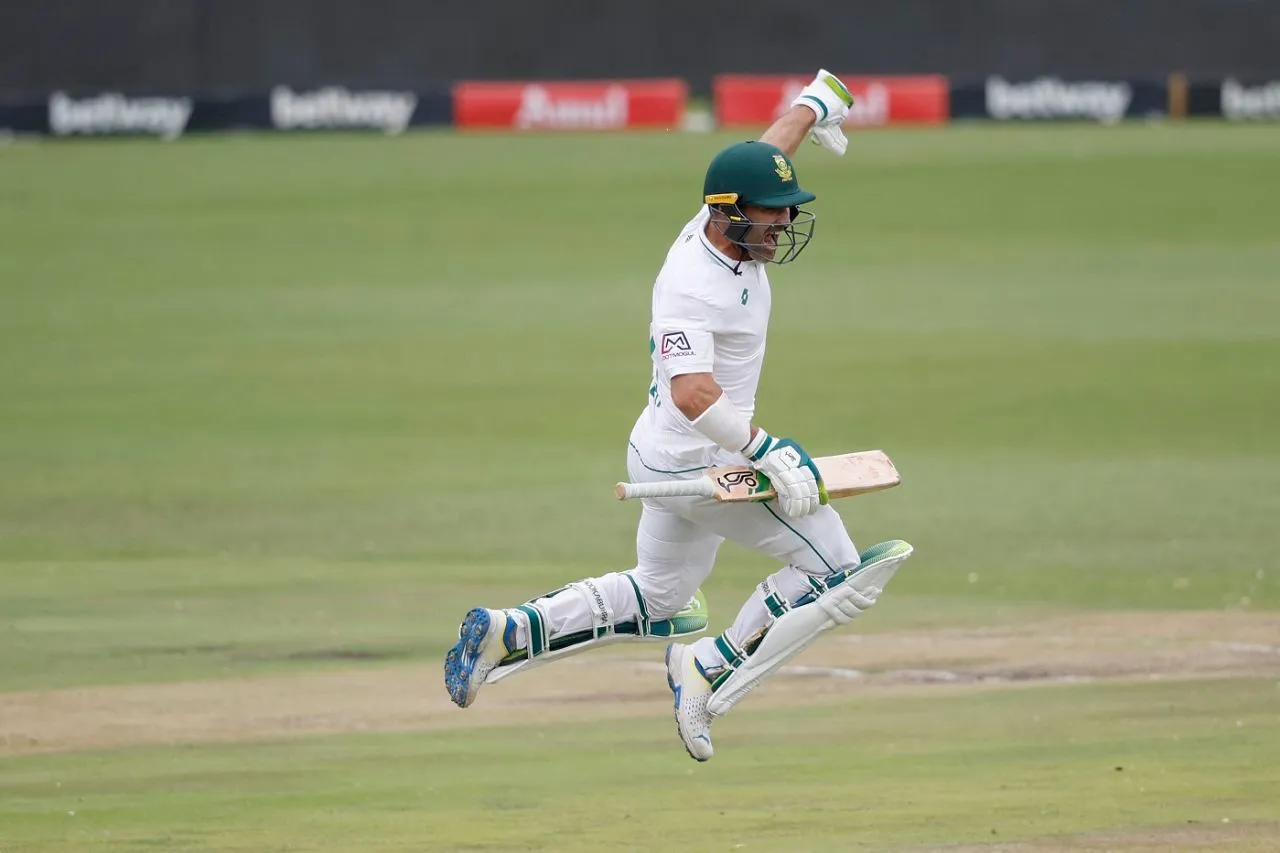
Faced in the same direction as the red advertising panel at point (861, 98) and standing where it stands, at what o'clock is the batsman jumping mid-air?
The batsman jumping mid-air is roughly at 12 o'clock from the red advertising panel.

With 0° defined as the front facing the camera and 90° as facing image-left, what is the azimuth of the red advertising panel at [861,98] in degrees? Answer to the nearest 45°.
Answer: approximately 0°

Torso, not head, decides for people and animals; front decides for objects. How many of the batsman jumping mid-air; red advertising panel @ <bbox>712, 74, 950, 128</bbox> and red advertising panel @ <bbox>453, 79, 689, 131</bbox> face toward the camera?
2

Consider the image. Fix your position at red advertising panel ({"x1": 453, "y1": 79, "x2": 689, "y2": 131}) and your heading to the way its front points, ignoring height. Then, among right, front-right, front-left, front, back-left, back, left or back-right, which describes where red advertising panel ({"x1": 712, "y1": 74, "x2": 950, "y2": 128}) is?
left

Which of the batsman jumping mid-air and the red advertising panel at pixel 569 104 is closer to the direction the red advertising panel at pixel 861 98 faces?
the batsman jumping mid-air

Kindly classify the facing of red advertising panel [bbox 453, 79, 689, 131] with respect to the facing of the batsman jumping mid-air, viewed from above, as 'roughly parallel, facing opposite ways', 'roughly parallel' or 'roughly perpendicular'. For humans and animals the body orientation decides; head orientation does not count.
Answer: roughly perpendicular

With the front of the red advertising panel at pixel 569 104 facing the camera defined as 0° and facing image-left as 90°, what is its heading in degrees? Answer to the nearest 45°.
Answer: approximately 0°

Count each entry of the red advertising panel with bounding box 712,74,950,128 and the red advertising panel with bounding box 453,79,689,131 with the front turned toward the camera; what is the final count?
2

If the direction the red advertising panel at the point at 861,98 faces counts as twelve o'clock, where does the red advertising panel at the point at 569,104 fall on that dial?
the red advertising panel at the point at 569,104 is roughly at 3 o'clock from the red advertising panel at the point at 861,98.

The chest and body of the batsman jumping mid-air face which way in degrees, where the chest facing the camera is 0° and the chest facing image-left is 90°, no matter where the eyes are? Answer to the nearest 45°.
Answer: approximately 270°

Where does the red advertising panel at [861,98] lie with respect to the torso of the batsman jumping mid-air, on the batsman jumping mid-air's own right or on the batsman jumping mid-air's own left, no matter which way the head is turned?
on the batsman jumping mid-air's own left
